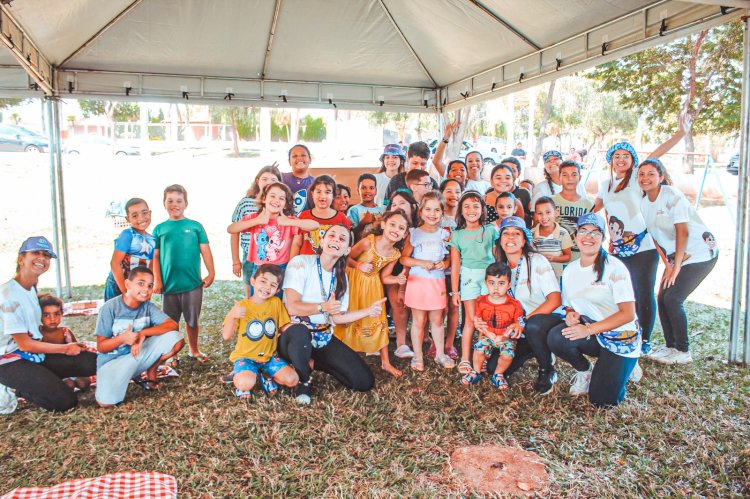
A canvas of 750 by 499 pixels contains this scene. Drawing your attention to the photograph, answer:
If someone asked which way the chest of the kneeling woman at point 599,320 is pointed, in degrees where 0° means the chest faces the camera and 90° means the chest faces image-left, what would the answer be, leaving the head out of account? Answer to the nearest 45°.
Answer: approximately 45°

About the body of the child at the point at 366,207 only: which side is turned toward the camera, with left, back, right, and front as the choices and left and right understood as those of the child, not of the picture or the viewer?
front

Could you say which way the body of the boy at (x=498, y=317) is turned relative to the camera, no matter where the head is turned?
toward the camera

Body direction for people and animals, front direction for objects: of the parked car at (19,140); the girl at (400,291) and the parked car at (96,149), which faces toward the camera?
the girl

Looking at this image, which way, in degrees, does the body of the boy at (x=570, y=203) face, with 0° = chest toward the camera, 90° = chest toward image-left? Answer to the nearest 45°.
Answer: approximately 0°

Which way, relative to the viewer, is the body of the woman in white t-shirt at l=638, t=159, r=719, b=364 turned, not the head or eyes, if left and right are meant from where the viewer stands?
facing the viewer and to the left of the viewer

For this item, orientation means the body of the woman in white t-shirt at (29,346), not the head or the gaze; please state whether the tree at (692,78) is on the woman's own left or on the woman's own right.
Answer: on the woman's own left
